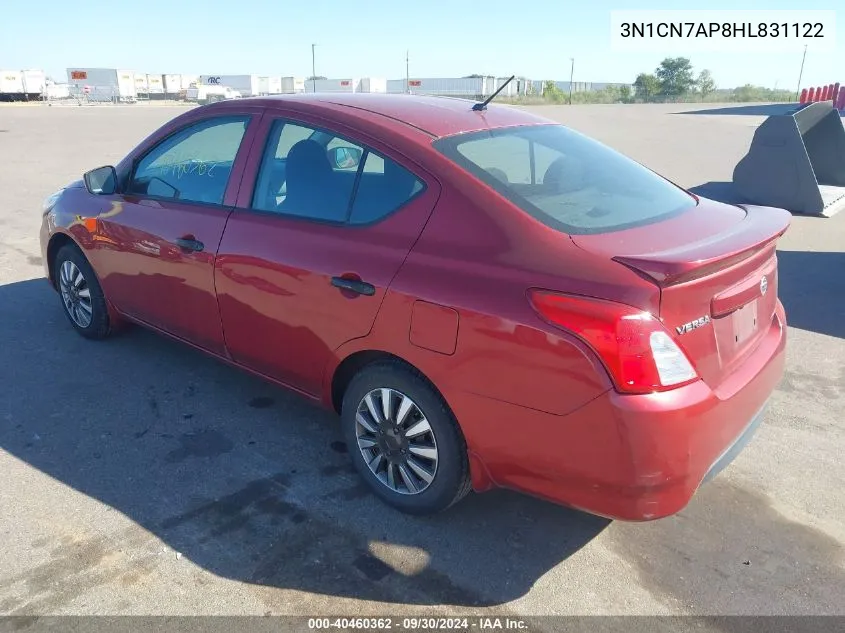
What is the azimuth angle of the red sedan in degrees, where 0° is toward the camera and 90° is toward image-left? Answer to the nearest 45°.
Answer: approximately 135°
